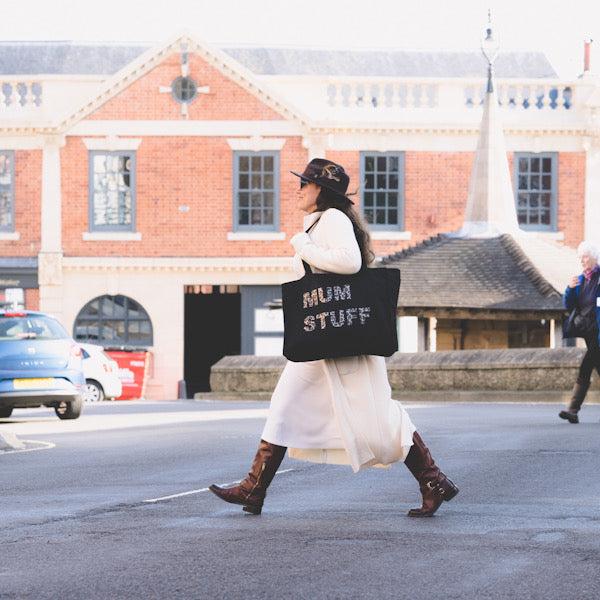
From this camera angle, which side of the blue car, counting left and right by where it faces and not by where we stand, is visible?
back

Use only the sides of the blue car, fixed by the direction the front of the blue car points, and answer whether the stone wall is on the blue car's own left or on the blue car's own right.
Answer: on the blue car's own right

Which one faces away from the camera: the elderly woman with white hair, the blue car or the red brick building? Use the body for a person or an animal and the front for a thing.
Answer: the blue car

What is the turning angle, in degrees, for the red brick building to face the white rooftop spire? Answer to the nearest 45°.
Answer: approximately 45° to its left

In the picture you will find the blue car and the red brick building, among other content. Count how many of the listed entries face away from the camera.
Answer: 1

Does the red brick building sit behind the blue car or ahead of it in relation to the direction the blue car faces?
ahead

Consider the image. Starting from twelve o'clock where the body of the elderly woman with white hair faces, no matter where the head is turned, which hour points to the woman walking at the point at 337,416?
The woman walking is roughly at 11 o'clock from the elderly woman with white hair.

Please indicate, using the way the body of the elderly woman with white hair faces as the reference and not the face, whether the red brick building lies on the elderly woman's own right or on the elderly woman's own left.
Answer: on the elderly woman's own right

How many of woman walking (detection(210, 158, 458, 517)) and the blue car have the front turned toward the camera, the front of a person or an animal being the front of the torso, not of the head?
0
